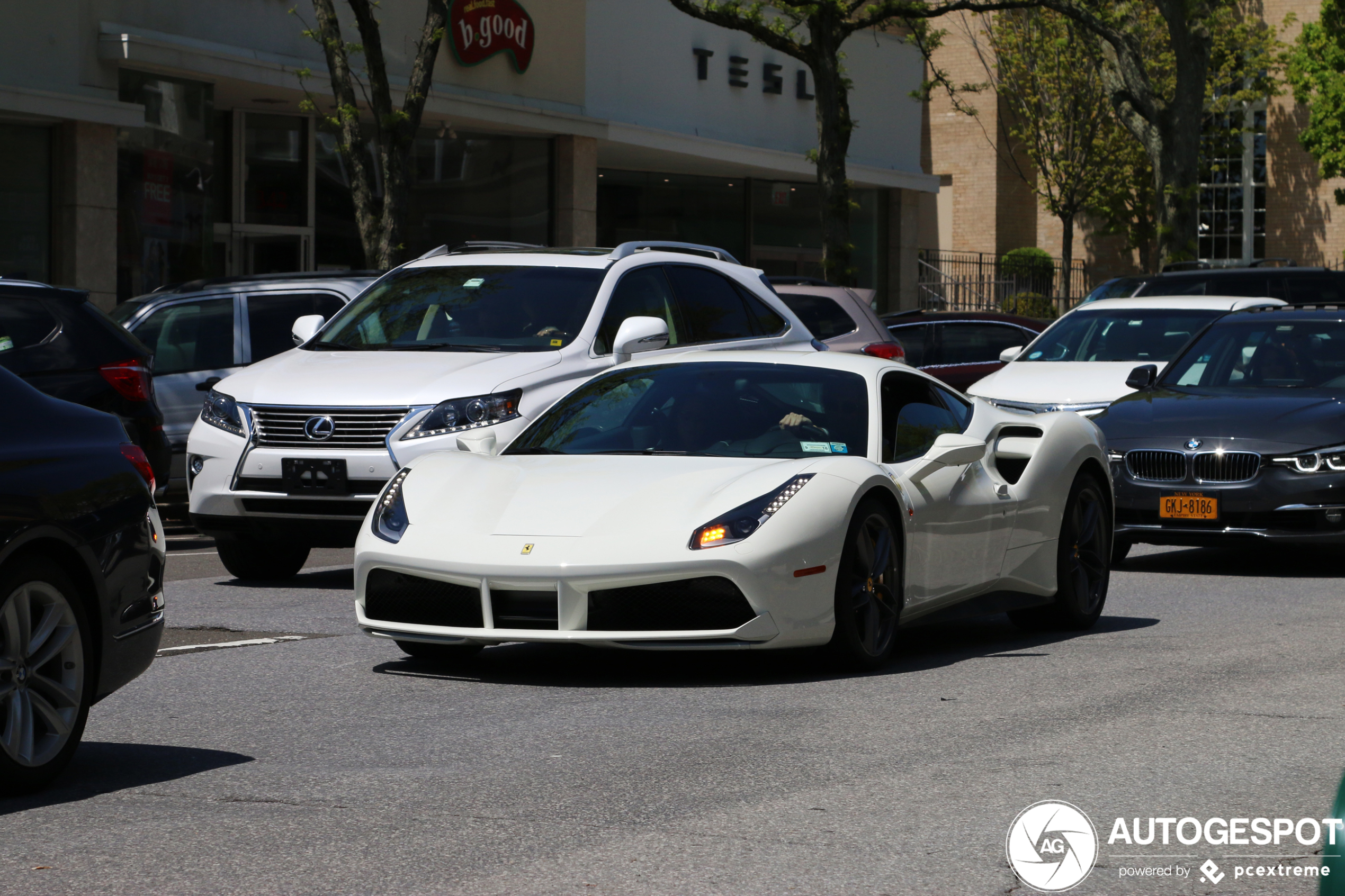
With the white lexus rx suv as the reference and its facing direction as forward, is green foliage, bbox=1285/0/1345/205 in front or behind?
behind

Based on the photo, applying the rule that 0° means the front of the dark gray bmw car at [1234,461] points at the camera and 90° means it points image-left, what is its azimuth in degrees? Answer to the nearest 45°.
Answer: approximately 45°

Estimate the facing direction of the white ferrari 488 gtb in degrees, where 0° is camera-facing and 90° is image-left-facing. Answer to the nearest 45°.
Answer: approximately 45°

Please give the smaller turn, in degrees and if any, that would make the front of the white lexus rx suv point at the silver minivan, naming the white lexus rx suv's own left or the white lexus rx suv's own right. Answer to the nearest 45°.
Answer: approximately 135° to the white lexus rx suv's own right

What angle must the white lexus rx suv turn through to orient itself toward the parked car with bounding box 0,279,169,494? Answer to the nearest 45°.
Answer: approximately 90° to its right
